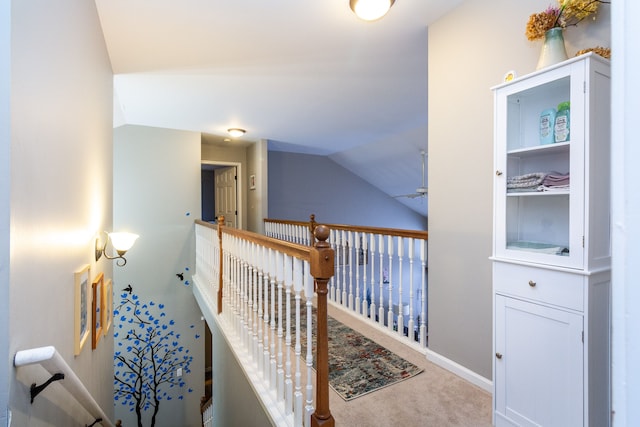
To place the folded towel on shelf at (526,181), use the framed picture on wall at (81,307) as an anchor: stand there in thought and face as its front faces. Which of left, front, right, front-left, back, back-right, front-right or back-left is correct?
front-right

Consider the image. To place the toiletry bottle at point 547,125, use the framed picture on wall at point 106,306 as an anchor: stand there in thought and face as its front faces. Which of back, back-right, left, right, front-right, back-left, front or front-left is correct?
front-right

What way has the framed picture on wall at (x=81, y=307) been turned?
to the viewer's right

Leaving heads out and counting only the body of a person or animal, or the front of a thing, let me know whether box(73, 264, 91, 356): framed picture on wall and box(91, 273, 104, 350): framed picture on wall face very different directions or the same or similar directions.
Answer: same or similar directions

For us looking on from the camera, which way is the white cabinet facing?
facing the viewer and to the left of the viewer

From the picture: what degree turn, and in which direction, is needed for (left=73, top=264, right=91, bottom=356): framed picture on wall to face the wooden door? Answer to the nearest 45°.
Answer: approximately 45° to its left

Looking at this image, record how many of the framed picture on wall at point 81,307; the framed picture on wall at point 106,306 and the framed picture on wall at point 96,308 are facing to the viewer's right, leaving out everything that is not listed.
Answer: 3

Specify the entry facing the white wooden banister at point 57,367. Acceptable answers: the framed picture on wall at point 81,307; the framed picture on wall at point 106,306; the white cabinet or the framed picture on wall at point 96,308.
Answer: the white cabinet

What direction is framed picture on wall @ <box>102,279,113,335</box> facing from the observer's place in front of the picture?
facing to the right of the viewer

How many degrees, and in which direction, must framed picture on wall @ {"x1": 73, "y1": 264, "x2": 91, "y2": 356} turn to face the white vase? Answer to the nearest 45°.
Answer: approximately 45° to its right

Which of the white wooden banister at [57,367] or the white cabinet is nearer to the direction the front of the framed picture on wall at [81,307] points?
the white cabinet

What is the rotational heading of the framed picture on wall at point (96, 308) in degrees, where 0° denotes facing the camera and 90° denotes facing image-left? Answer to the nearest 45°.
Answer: approximately 270°
